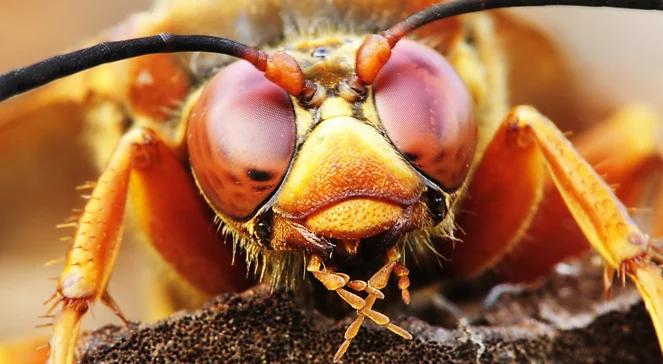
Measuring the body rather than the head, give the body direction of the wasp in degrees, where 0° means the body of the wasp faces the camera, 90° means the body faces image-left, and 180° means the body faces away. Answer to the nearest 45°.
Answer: approximately 0°
